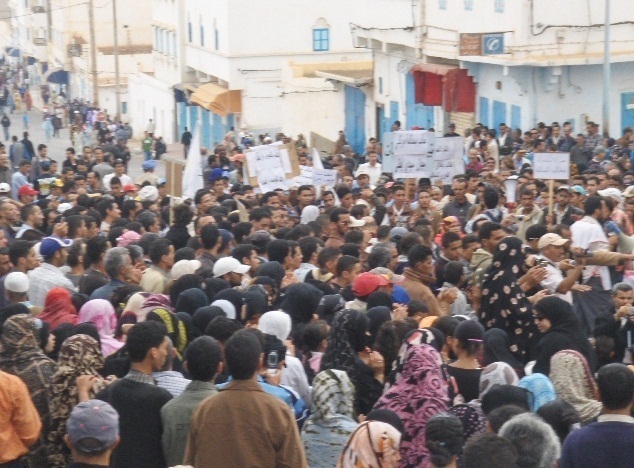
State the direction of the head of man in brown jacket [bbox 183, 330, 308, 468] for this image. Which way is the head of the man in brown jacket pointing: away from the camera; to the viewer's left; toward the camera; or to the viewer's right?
away from the camera

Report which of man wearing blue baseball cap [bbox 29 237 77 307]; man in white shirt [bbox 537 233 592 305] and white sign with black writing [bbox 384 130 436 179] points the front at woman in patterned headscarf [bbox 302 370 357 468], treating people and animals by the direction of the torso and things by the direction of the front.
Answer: the white sign with black writing

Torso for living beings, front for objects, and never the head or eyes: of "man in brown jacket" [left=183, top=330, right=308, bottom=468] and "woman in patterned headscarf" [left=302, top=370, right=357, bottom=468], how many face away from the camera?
2

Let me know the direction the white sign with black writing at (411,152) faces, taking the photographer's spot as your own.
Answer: facing the viewer

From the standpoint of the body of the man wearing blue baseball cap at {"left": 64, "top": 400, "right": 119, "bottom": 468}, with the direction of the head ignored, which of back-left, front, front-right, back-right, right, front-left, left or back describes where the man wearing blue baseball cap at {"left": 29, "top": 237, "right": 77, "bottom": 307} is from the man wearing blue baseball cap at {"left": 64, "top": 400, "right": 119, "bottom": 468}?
front

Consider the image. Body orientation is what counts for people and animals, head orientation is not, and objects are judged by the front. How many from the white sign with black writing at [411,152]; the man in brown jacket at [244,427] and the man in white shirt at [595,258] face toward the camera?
1

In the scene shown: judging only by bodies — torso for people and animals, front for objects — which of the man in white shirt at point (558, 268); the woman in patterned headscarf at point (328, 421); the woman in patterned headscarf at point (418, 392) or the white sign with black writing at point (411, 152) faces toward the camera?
the white sign with black writing

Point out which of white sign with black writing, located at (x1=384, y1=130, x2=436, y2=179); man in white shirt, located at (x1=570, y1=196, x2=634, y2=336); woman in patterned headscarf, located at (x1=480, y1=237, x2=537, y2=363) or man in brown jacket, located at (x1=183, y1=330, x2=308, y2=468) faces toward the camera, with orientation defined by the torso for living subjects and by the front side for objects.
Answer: the white sign with black writing

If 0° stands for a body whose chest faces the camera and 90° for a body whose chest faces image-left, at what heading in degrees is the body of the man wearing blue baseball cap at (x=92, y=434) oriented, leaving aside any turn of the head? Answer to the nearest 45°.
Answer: approximately 180°

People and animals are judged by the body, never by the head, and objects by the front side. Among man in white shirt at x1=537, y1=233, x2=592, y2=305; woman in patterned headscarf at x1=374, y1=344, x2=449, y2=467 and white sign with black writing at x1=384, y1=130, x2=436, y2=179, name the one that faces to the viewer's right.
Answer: the man in white shirt

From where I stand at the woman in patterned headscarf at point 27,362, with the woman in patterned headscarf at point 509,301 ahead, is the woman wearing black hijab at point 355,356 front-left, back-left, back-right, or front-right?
front-right

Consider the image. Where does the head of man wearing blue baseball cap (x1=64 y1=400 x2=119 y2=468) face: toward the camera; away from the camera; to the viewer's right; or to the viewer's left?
away from the camera

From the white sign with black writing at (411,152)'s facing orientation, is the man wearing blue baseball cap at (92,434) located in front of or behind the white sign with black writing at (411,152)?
in front

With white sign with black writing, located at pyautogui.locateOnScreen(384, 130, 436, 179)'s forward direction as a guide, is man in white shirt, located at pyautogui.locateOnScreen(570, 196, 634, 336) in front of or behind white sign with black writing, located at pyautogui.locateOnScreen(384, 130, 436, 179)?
in front

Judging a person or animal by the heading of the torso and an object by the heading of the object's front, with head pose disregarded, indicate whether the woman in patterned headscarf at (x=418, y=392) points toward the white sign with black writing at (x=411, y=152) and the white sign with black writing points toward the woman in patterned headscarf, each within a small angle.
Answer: yes

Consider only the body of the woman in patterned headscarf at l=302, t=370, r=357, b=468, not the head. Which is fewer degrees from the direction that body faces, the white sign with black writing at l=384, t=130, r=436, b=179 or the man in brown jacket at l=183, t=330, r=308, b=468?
the white sign with black writing

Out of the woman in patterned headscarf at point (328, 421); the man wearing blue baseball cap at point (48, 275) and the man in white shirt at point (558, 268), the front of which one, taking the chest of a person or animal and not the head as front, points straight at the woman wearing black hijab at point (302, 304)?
the woman in patterned headscarf
